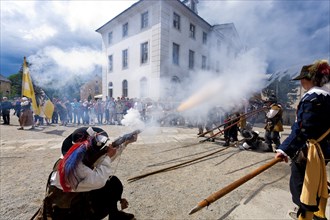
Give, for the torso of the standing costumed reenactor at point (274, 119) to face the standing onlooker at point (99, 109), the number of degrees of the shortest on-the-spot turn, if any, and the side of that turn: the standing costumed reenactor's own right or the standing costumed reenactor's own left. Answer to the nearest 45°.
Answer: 0° — they already face them

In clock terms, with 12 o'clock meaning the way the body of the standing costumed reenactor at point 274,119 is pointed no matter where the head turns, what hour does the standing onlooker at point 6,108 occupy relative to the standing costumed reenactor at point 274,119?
the standing onlooker at point 6,108 is roughly at 12 o'clock from the standing costumed reenactor at point 274,119.

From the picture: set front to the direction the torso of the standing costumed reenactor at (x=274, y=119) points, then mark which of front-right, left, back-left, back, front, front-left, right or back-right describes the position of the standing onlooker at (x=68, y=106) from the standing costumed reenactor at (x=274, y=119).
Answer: front

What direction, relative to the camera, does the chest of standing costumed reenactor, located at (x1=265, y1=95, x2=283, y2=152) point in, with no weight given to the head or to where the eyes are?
to the viewer's left

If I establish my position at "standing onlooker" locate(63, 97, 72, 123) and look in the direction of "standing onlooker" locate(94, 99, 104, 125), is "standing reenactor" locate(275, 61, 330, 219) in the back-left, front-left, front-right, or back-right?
front-right

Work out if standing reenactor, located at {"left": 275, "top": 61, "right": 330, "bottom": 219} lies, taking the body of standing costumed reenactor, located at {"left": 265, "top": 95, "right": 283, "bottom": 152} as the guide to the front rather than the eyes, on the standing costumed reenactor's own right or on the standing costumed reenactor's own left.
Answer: on the standing costumed reenactor's own left

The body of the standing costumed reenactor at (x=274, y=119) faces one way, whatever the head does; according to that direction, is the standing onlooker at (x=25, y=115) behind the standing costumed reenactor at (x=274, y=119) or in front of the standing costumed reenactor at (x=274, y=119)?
in front

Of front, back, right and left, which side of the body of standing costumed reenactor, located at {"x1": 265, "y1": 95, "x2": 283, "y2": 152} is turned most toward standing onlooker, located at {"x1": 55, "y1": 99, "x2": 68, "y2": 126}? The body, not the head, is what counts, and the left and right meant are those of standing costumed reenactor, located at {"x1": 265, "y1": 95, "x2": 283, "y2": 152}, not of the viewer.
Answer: front

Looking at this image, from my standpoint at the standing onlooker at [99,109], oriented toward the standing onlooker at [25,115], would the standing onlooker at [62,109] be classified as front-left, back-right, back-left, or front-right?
front-right

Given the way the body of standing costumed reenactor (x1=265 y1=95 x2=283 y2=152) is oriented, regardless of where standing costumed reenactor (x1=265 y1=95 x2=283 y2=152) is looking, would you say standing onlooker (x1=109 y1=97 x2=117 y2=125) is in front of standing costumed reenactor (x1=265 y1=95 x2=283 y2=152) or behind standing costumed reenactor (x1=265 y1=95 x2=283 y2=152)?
in front

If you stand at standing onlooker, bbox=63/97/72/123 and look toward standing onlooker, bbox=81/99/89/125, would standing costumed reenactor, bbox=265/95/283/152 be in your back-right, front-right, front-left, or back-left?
front-right
